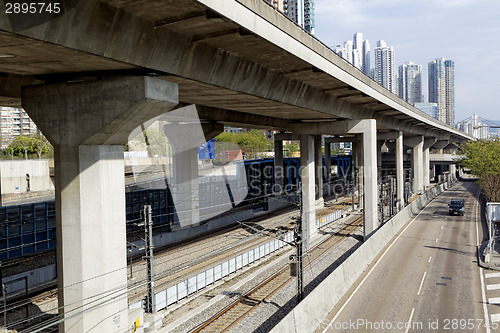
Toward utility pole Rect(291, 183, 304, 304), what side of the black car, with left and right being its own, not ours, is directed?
front

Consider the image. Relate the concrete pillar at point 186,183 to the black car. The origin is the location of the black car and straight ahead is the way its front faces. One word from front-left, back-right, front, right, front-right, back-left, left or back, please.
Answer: front-right

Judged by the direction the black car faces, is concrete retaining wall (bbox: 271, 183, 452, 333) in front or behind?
in front

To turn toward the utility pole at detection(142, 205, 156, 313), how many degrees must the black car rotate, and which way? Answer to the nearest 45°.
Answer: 0° — it already faces it

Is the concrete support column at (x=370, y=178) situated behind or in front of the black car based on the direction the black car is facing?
in front

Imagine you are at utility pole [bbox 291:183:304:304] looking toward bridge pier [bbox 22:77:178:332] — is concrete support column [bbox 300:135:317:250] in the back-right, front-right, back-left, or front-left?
back-right

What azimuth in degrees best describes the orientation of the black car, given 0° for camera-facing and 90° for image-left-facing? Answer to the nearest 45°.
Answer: approximately 0°

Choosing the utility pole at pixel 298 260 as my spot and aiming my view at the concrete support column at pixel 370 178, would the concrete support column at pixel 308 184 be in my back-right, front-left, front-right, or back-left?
front-left

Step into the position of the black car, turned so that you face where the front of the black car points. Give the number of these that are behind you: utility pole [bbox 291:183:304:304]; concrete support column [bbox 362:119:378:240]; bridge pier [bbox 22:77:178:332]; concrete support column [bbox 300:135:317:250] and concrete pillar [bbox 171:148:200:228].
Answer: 0

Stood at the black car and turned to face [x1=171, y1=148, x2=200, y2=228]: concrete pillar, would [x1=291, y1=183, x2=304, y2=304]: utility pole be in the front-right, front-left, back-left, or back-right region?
front-left

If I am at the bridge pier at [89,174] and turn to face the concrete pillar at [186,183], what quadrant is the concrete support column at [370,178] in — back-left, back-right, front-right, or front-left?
front-right

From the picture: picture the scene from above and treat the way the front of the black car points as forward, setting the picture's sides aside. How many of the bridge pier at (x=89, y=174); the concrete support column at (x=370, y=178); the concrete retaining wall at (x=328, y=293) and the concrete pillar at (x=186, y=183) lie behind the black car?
0

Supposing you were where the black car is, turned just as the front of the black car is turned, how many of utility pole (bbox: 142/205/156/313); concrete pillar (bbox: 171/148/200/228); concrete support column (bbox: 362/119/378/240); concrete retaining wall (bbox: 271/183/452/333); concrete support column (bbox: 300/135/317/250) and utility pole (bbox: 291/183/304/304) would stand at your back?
0

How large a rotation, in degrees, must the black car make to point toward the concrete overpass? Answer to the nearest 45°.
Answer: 0° — it already faces it

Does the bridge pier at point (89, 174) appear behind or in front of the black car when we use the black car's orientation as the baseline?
in front
